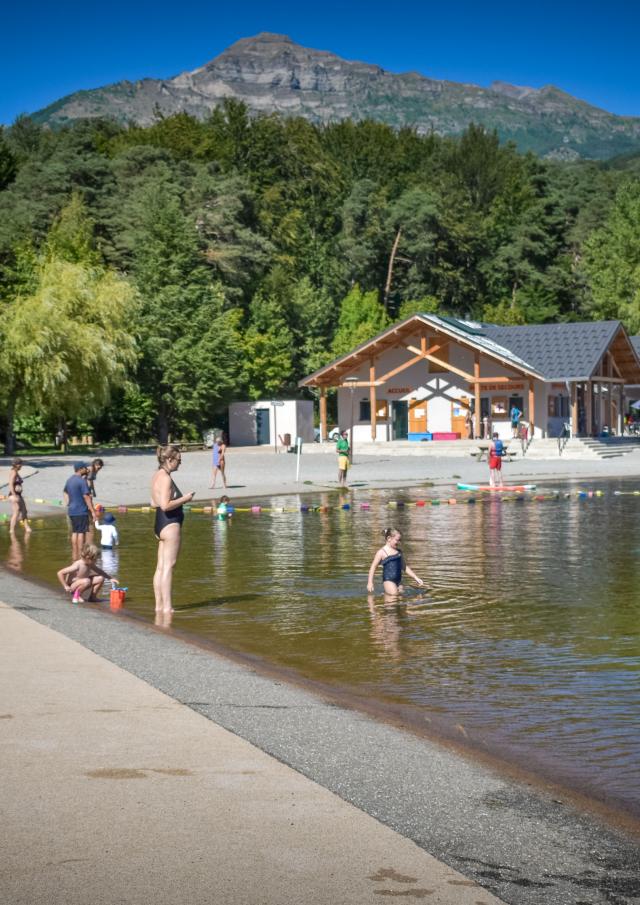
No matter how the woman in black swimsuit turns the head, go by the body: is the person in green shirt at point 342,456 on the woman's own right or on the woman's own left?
on the woman's own left

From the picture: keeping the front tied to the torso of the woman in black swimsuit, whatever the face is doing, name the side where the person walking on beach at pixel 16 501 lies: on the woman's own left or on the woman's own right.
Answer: on the woman's own left

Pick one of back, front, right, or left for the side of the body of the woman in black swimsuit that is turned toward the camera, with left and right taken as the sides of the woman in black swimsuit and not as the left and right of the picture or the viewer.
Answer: right

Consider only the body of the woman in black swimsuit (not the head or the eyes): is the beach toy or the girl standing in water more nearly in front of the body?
the girl standing in water

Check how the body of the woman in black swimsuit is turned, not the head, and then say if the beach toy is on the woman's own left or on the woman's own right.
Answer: on the woman's own left
